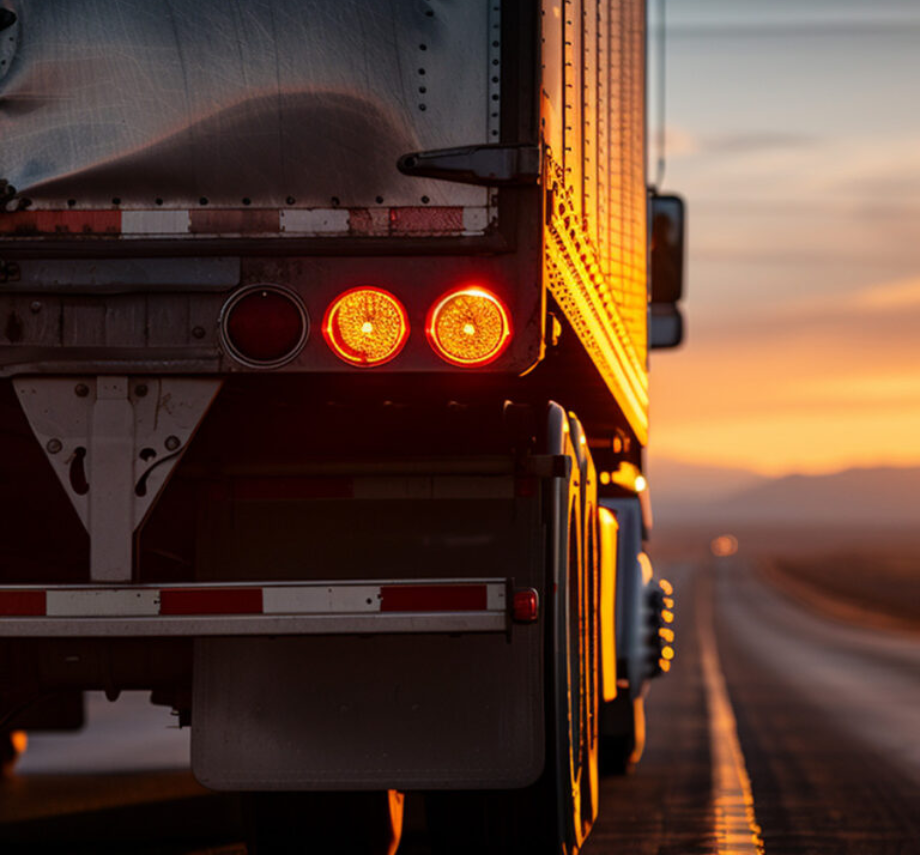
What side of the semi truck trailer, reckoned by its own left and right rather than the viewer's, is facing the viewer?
back
